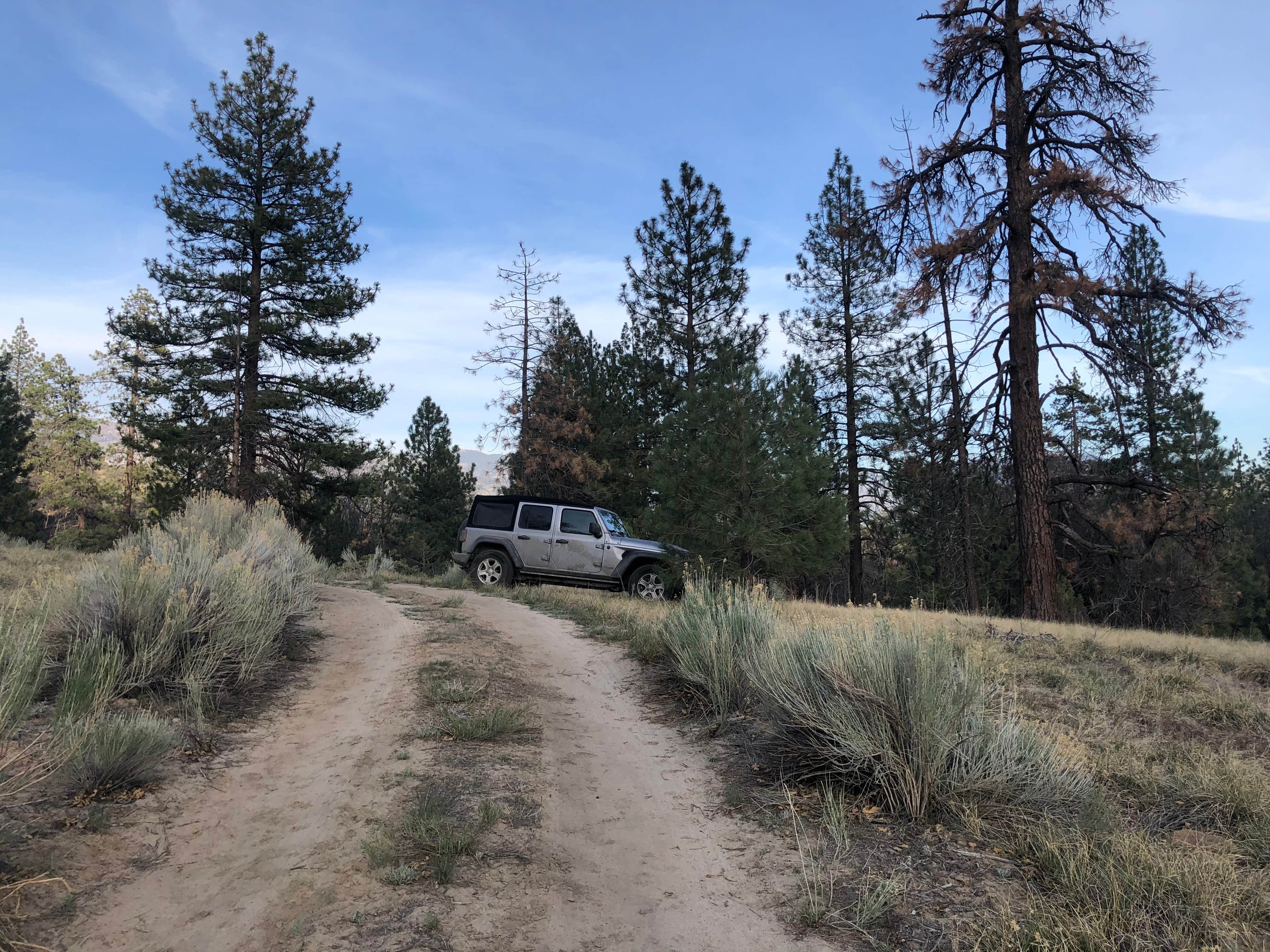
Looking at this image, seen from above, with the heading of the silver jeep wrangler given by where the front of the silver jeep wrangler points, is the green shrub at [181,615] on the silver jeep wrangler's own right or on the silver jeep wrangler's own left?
on the silver jeep wrangler's own right

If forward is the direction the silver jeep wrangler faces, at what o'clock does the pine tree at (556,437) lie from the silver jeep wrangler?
The pine tree is roughly at 9 o'clock from the silver jeep wrangler.

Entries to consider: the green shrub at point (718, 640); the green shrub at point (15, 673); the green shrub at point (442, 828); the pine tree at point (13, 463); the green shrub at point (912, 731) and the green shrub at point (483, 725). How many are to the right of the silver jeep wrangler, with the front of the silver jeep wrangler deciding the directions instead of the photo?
5

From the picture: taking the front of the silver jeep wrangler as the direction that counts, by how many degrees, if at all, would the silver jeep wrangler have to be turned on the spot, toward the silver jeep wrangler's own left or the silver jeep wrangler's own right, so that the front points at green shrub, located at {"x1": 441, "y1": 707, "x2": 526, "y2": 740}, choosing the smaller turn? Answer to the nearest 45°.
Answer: approximately 90° to the silver jeep wrangler's own right

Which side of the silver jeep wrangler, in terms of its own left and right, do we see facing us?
right

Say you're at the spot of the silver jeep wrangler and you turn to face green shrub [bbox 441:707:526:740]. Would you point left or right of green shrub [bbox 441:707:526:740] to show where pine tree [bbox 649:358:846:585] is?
left
